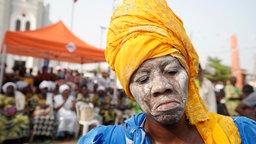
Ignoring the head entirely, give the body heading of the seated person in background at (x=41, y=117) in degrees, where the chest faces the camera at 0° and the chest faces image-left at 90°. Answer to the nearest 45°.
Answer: approximately 0°

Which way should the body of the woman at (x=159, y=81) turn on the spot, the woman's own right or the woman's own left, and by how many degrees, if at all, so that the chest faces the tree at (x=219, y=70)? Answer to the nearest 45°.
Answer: approximately 180°

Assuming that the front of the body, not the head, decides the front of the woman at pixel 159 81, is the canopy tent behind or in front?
behind

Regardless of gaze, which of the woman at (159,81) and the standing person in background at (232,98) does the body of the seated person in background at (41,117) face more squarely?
the woman

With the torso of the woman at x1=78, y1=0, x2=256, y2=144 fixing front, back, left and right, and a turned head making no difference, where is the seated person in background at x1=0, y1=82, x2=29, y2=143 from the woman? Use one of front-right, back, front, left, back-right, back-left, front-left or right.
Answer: back-right

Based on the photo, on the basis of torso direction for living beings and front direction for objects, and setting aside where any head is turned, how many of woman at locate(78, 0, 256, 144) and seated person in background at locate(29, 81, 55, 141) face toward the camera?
2

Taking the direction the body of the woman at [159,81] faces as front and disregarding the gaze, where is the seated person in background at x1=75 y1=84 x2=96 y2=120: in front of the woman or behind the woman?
behind

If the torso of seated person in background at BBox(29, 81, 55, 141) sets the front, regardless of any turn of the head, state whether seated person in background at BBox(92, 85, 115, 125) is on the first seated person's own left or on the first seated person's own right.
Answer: on the first seated person's own left

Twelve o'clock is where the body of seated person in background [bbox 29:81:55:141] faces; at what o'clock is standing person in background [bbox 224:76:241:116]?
standing person in background [bbox 224:76:241:116] is roughly at 10 o'clock from seated person in background [bbox 29:81:55:141].
